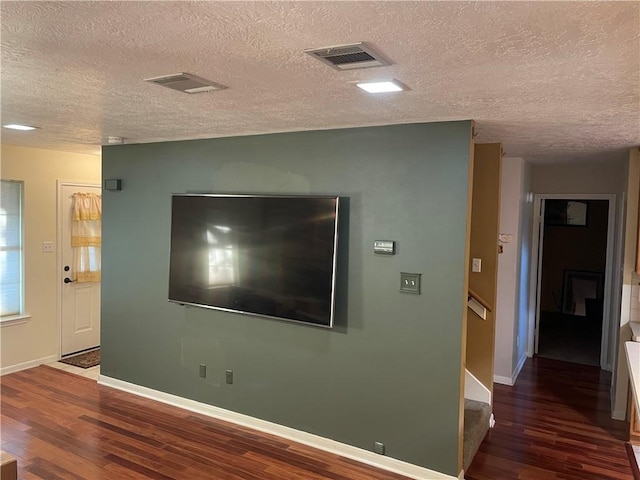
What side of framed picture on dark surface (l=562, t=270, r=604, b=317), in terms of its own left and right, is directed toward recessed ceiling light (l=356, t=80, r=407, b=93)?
front

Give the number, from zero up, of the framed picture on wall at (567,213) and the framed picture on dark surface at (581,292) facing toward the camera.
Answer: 2

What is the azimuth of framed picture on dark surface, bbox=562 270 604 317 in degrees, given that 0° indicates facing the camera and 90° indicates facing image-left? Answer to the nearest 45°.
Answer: approximately 0°

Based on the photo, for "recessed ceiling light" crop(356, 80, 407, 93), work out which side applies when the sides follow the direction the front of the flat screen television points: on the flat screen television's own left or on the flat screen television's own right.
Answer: on the flat screen television's own left

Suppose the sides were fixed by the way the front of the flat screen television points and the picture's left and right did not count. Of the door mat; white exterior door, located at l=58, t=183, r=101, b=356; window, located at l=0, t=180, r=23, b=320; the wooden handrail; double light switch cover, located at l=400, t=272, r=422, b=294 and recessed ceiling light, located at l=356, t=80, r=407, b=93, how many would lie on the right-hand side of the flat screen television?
3

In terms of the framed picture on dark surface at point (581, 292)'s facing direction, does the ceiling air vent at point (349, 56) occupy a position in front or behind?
in front

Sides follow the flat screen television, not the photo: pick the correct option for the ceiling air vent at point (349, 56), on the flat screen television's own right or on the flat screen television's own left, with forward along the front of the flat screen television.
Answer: on the flat screen television's own left

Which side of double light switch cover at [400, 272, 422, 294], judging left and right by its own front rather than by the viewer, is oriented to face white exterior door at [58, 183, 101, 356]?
right

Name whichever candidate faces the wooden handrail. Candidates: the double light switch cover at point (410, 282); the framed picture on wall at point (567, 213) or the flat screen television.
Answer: the framed picture on wall

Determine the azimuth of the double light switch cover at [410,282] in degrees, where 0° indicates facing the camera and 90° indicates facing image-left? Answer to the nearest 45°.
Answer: approximately 0°

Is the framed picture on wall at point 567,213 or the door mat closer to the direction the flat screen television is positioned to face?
the door mat

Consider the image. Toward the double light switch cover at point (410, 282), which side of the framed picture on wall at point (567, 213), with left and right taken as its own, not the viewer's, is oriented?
front

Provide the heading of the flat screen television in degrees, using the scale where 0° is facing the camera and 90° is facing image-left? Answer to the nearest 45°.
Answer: approximately 45°

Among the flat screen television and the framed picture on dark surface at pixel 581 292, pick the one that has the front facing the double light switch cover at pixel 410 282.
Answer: the framed picture on dark surface
